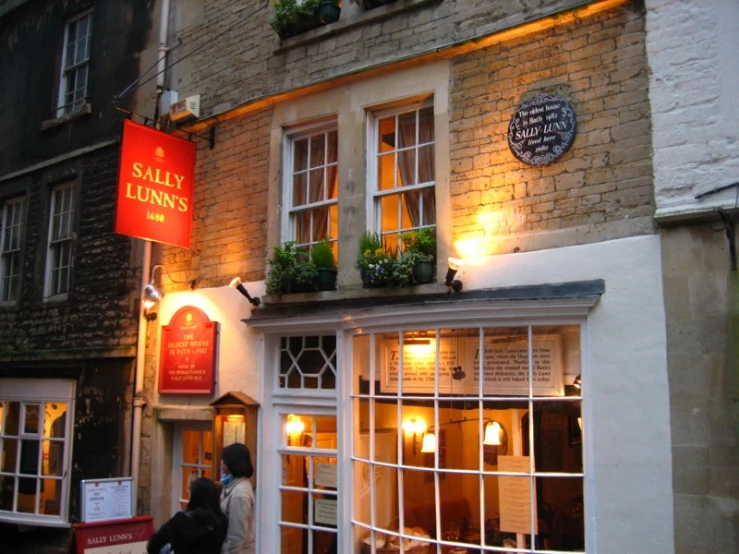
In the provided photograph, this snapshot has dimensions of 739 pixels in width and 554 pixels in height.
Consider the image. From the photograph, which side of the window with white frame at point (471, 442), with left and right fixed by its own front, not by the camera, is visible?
front

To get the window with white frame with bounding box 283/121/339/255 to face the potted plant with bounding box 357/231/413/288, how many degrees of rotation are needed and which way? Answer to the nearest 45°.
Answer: approximately 90° to its left

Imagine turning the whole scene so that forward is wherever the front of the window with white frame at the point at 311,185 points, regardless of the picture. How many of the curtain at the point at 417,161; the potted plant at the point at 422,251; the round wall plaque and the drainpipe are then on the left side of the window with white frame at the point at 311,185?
3

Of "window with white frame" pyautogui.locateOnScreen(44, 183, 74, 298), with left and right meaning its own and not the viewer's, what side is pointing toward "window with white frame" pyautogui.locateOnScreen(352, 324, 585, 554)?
left

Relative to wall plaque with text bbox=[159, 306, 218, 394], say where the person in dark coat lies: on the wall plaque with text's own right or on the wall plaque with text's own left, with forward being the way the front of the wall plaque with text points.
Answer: on the wall plaque with text's own left

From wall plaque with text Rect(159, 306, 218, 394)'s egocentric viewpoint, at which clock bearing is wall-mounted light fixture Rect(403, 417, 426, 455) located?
The wall-mounted light fixture is roughly at 9 o'clock from the wall plaque with text.

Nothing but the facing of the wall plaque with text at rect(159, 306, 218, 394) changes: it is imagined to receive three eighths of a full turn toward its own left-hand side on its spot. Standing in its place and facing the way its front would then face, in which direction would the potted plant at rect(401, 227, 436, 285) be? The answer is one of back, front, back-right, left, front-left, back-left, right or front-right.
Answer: front-right

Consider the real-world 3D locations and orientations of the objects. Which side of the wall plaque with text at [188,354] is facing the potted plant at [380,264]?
left

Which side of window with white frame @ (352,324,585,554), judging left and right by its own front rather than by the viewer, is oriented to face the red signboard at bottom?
right

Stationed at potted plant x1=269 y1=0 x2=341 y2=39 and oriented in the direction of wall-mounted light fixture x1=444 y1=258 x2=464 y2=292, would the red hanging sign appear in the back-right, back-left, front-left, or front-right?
back-right

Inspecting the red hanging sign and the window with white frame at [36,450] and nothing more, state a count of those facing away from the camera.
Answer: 0

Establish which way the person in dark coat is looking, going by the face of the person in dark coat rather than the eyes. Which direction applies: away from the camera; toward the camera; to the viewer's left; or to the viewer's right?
away from the camera
